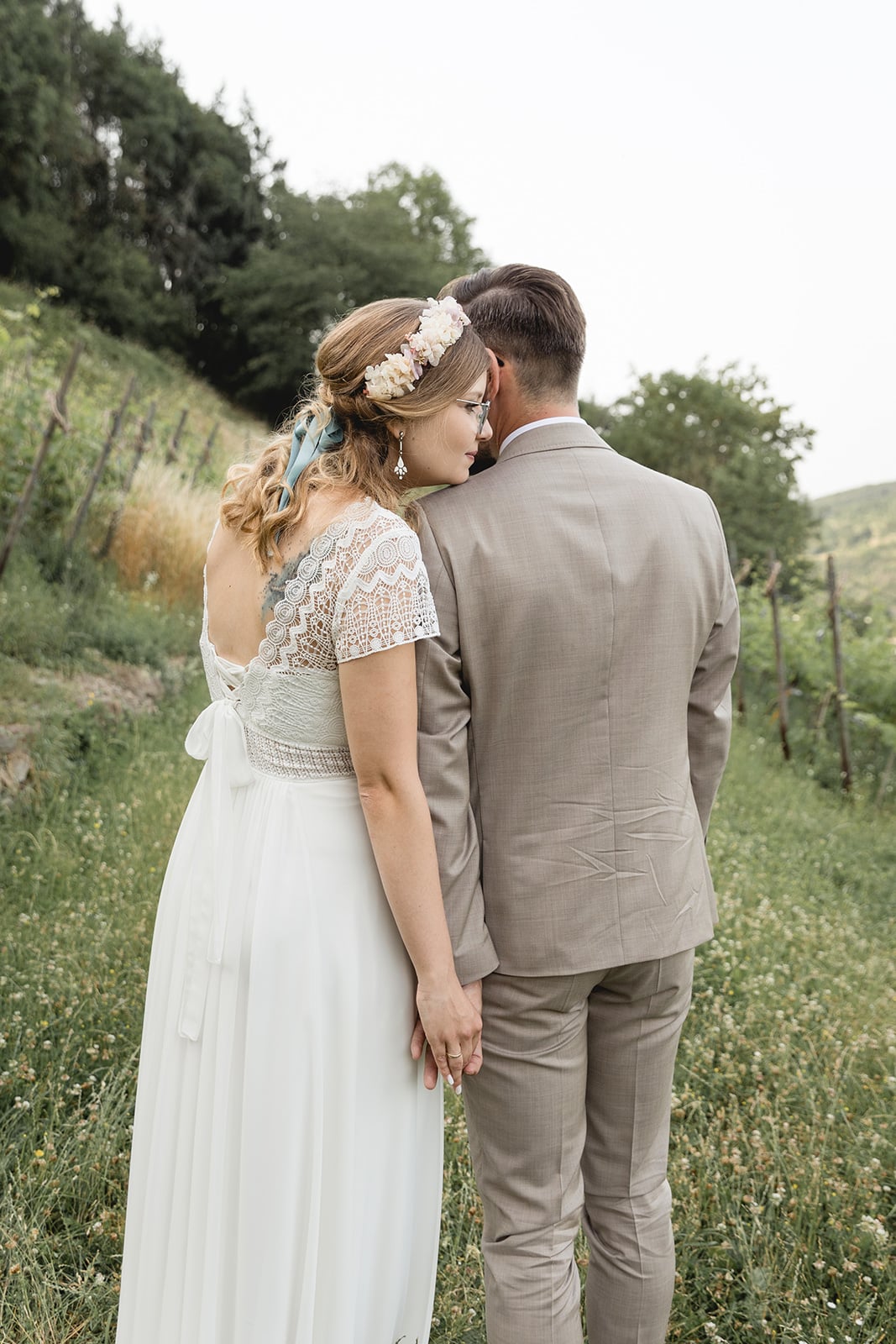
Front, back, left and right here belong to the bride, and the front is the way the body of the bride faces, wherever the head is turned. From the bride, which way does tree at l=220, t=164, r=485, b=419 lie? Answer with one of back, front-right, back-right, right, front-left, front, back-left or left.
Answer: front-left

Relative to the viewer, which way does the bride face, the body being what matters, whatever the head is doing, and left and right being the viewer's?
facing away from the viewer and to the right of the viewer

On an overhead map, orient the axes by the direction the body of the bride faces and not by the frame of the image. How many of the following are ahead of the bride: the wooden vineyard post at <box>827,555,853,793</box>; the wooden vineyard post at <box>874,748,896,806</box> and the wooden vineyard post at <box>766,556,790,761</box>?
3

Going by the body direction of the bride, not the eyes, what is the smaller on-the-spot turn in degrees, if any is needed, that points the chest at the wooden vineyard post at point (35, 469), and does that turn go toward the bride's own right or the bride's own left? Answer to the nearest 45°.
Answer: approximately 45° to the bride's own left

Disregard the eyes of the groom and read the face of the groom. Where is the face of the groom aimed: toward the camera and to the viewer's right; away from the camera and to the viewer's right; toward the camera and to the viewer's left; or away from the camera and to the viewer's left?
away from the camera and to the viewer's left

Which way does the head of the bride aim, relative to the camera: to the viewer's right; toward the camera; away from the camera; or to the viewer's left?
to the viewer's right

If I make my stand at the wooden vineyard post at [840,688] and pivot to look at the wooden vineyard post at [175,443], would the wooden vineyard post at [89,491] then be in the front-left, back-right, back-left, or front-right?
front-left

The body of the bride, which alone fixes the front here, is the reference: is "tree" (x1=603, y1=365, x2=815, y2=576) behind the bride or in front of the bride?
in front

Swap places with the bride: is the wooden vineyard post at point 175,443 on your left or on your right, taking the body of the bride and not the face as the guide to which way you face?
on your left

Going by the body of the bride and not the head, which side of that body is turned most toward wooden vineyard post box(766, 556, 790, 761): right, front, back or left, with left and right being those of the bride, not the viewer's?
front

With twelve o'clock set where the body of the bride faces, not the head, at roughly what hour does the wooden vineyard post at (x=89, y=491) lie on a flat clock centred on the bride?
The wooden vineyard post is roughly at 10 o'clock from the bride.
